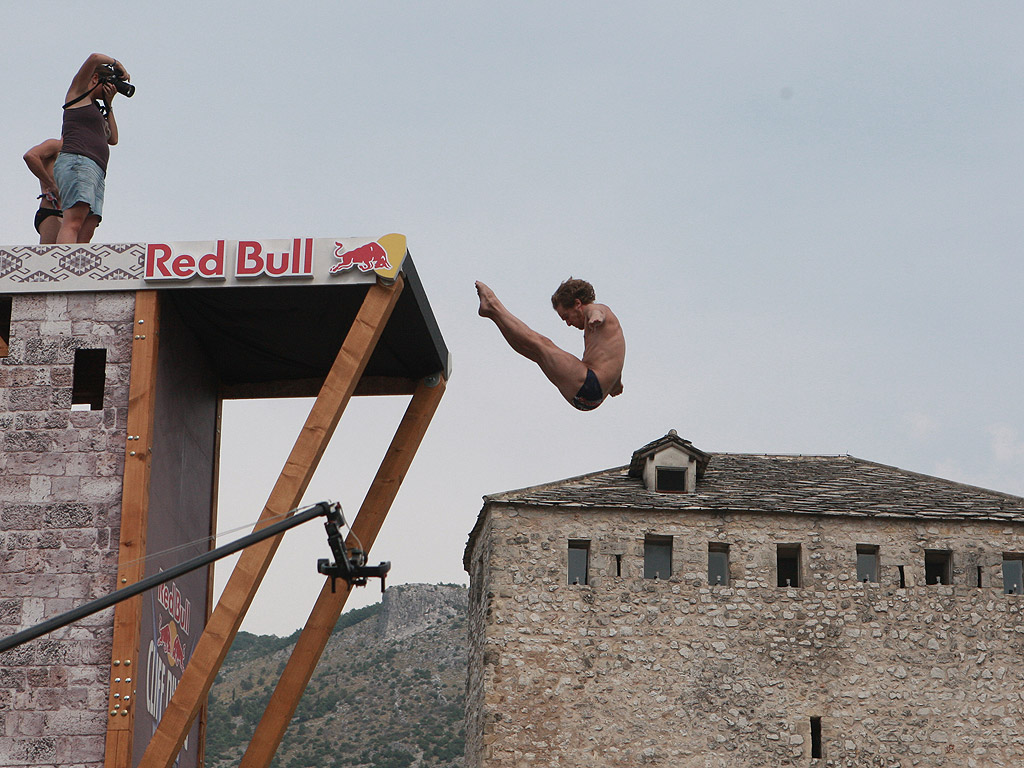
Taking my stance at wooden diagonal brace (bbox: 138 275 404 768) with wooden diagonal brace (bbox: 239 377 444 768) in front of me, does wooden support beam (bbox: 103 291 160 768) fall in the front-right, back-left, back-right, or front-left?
back-left

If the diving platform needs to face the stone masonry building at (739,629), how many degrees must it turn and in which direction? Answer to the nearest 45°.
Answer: approximately 45° to its left

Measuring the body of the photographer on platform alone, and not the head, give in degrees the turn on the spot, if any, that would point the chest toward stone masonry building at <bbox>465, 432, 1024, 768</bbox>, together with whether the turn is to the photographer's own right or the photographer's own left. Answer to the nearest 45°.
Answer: approximately 45° to the photographer's own left

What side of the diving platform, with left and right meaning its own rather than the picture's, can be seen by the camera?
right

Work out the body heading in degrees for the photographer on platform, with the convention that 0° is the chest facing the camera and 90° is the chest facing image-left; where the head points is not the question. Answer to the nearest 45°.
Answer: approximately 270°
